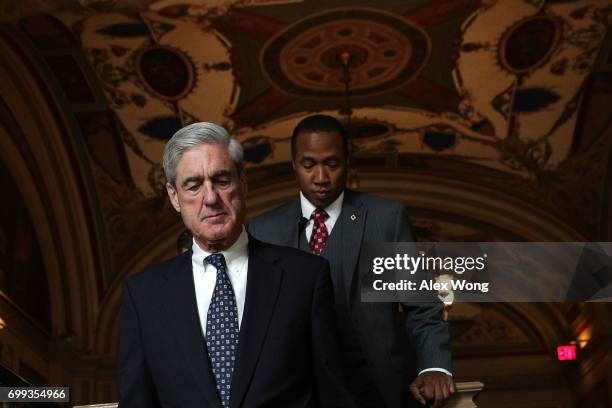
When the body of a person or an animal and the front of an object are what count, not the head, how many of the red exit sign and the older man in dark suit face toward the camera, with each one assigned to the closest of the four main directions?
2

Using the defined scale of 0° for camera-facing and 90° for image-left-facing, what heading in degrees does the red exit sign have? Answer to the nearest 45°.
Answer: approximately 0°

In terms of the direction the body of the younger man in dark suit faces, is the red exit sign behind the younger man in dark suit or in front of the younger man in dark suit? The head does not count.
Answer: behind

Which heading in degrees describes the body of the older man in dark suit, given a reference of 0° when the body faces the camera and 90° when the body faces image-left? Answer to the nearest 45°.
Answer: approximately 0°

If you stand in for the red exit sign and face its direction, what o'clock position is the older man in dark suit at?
The older man in dark suit is roughly at 12 o'clock from the red exit sign.
